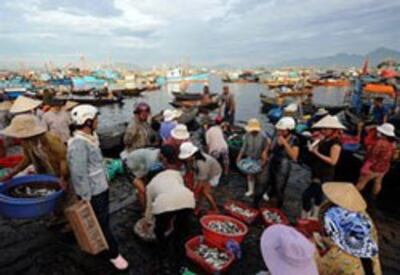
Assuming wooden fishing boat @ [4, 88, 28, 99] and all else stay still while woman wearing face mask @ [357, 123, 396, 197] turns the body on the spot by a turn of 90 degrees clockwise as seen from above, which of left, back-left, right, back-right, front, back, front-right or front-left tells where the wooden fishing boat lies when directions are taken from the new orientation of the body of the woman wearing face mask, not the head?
front-left

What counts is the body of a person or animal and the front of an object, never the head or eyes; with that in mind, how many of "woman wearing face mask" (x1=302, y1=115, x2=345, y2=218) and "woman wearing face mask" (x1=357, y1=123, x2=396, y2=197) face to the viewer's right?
0

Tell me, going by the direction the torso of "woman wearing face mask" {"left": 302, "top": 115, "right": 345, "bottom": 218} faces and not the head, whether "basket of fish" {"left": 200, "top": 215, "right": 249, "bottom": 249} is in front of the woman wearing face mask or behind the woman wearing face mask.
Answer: in front

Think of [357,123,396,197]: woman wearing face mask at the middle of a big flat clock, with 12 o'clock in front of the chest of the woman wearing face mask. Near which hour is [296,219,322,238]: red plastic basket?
The red plastic basket is roughly at 11 o'clock from the woman wearing face mask.

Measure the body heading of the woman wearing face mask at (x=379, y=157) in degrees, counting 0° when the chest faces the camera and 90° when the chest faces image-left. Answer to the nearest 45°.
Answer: approximately 45°

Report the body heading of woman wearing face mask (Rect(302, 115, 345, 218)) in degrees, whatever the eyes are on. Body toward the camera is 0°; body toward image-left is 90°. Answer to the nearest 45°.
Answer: approximately 45°

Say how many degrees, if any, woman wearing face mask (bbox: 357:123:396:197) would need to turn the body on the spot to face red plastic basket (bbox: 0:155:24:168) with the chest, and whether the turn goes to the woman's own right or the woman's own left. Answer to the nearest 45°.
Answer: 0° — they already face it
